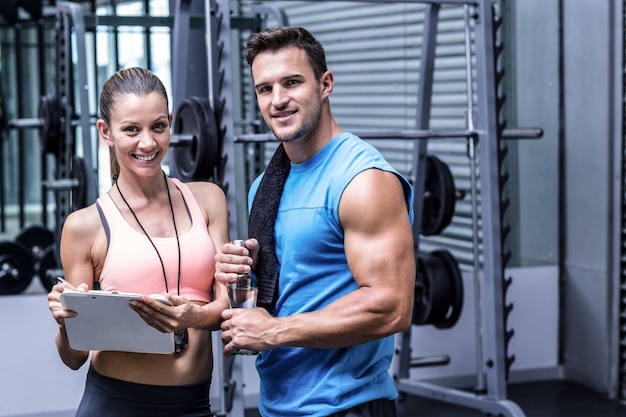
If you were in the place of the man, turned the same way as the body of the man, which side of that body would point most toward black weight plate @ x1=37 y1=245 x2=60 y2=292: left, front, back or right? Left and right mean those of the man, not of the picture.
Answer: right

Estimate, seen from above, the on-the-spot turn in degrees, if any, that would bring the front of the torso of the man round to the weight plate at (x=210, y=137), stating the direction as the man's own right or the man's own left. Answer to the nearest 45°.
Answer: approximately 135° to the man's own right

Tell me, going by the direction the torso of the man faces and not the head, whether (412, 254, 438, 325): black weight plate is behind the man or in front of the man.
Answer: behind

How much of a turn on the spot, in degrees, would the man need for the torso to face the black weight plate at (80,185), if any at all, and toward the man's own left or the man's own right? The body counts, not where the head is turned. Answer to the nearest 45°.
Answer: approximately 90° to the man's own right

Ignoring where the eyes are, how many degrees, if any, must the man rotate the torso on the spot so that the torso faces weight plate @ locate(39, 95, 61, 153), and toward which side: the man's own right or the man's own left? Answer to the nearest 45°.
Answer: approximately 90° to the man's own right

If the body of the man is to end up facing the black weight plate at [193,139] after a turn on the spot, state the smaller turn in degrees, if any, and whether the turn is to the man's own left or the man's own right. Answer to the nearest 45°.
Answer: approximately 135° to the man's own right

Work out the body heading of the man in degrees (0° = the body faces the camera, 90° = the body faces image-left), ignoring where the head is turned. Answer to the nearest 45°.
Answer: approximately 45°

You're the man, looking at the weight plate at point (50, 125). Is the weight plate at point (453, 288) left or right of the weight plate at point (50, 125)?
right
